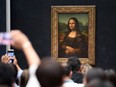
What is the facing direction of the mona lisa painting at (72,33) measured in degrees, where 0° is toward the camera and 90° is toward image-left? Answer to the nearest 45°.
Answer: approximately 0°
